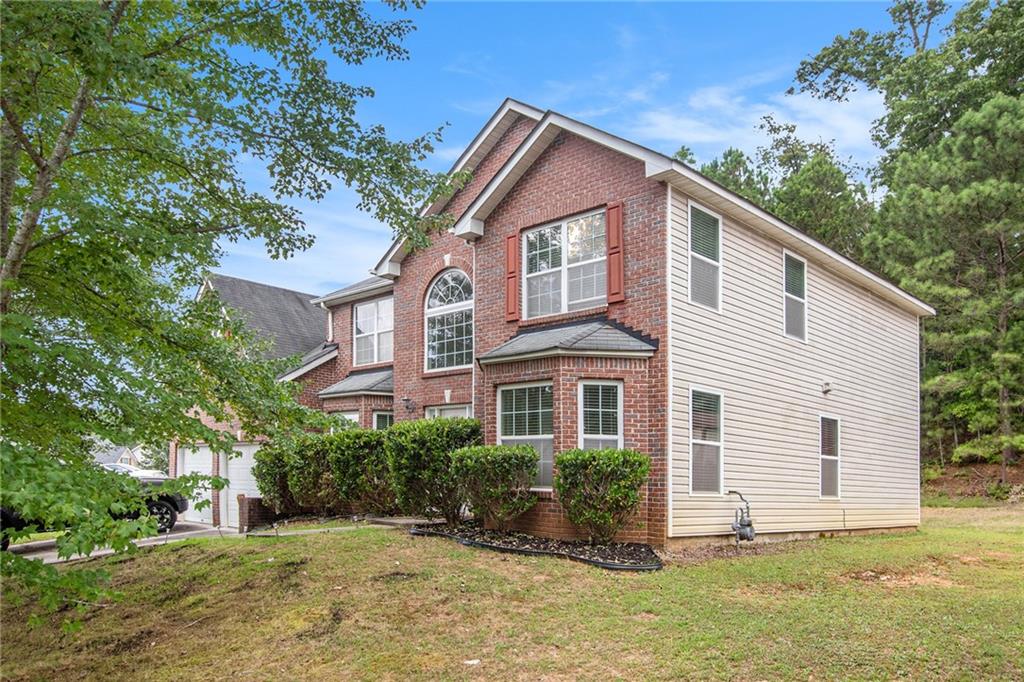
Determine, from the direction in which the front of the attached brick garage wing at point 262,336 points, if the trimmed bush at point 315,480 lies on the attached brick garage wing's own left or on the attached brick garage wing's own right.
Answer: on the attached brick garage wing's own left

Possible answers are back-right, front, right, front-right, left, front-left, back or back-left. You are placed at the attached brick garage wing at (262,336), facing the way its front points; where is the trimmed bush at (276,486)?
front-left

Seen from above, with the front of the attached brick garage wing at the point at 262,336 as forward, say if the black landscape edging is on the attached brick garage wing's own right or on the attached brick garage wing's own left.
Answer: on the attached brick garage wing's own left

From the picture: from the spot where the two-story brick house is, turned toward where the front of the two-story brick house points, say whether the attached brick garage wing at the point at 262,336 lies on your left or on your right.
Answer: on your right

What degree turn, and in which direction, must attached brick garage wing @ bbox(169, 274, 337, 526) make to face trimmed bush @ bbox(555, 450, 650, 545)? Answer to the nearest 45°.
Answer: approximately 45° to its left

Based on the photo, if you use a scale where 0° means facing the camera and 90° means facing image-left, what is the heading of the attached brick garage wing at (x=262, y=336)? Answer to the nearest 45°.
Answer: approximately 45°
